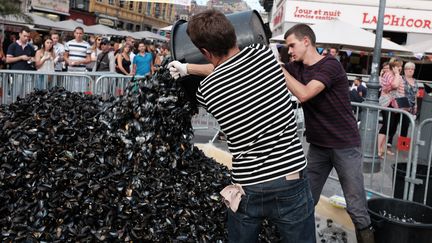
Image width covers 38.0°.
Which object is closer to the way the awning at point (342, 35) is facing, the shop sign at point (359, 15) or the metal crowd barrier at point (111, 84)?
the metal crowd barrier

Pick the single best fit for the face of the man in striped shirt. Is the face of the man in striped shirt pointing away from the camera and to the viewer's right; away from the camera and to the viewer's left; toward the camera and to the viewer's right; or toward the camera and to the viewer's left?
away from the camera and to the viewer's left

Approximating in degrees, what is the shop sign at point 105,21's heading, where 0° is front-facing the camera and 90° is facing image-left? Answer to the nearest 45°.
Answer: approximately 315°

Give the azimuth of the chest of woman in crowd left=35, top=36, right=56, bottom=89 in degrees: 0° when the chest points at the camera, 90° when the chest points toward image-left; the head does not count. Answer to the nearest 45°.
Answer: approximately 315°

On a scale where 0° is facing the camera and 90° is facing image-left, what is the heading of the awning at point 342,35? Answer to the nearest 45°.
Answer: approximately 0°

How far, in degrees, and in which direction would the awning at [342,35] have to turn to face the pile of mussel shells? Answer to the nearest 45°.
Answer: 0° — it already faces it

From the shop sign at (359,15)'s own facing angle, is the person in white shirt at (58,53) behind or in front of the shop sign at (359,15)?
in front

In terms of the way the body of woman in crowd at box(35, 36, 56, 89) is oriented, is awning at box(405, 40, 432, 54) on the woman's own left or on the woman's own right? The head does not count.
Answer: on the woman's own left

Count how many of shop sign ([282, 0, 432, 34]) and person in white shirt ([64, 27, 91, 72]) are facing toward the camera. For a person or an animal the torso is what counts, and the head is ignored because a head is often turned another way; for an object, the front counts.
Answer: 2

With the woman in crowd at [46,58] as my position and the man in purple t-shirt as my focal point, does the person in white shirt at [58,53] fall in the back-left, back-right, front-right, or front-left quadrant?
back-left

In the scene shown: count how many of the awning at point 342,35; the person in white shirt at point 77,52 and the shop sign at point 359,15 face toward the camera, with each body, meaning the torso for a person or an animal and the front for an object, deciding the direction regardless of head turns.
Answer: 3
